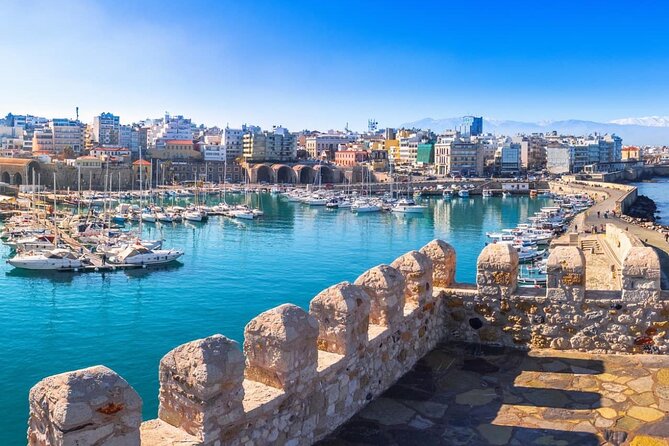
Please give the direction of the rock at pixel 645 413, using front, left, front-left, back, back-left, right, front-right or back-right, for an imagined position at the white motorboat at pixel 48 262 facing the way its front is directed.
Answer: left

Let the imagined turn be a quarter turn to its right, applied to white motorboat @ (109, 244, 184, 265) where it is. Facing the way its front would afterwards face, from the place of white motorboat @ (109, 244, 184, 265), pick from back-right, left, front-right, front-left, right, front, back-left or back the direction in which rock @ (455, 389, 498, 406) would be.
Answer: front

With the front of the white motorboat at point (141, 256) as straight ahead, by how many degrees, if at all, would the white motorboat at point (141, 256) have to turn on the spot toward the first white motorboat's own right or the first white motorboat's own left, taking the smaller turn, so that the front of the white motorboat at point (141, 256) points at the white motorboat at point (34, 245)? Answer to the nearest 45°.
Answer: approximately 135° to the first white motorboat's own left

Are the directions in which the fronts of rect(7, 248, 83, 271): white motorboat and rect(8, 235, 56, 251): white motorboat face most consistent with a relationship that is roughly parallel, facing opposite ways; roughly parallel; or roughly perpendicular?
roughly parallel

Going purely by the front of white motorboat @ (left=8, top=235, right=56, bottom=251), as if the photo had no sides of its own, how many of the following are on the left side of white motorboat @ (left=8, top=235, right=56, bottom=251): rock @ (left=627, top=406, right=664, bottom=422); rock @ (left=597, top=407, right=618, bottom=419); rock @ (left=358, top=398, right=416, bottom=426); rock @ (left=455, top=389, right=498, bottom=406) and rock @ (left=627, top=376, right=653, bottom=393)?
5

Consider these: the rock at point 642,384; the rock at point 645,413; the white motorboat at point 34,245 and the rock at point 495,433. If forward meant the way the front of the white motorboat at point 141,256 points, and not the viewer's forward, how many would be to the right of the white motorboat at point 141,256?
3

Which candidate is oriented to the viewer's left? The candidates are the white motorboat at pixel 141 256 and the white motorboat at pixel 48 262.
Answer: the white motorboat at pixel 48 262

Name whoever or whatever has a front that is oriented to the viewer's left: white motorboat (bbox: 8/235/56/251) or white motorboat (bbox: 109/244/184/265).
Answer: white motorboat (bbox: 8/235/56/251)

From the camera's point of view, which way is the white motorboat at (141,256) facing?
to the viewer's right

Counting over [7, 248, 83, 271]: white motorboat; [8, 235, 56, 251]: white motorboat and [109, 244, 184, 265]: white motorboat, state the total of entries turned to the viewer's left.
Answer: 2

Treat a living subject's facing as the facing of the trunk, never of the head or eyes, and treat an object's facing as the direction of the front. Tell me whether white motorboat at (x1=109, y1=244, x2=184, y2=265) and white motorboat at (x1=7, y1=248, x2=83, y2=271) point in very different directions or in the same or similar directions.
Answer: very different directions

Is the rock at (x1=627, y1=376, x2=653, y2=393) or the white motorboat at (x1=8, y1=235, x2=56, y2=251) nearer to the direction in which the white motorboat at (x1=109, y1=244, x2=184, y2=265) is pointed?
the rock

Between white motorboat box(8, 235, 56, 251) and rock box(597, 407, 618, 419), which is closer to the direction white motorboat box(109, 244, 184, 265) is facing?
the rock

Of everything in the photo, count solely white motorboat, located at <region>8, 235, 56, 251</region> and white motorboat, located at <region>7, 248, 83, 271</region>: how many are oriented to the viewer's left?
2

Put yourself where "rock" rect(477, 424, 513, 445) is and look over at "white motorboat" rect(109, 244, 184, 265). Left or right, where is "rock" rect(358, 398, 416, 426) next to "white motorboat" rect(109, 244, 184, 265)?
left

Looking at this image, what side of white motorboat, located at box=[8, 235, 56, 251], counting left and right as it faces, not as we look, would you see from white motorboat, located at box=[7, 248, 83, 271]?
left

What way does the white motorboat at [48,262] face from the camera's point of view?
to the viewer's left
